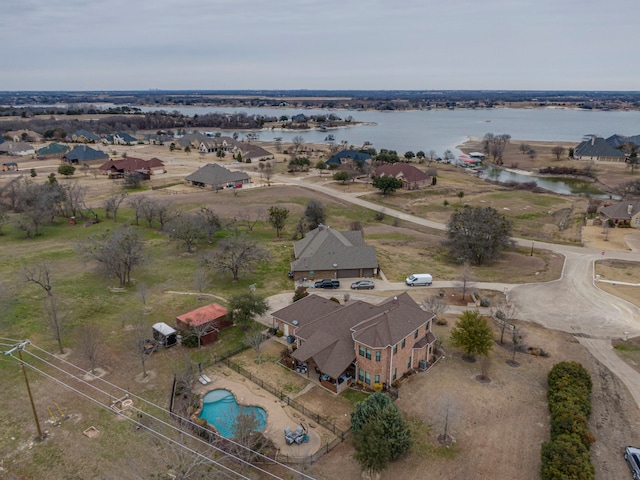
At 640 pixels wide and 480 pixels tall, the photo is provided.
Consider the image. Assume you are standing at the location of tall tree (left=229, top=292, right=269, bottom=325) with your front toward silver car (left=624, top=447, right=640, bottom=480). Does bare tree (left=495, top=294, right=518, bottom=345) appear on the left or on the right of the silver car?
left

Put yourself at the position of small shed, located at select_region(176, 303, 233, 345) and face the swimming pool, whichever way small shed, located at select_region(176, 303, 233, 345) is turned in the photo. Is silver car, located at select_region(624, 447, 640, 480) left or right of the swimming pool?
left

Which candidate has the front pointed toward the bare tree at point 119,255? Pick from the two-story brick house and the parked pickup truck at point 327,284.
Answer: the parked pickup truck

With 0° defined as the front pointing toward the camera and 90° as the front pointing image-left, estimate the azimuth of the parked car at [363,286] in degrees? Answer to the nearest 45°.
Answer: approximately 90°

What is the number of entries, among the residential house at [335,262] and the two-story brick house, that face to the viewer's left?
0

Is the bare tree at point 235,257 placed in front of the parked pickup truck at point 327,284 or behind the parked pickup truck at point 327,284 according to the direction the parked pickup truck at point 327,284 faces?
in front

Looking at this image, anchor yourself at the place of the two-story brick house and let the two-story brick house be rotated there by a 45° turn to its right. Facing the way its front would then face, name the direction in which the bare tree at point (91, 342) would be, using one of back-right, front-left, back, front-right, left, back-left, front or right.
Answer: back

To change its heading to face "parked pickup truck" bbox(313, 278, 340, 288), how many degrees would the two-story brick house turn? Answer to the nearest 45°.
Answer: approximately 45° to its left

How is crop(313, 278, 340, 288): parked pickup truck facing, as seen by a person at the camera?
facing to the left of the viewer

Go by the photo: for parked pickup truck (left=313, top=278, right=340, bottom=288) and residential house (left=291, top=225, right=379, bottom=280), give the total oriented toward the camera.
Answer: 1

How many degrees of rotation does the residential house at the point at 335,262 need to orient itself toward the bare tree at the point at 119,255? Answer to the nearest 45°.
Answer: approximately 90° to its right

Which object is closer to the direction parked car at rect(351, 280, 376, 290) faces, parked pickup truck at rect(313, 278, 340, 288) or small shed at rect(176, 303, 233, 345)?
the parked pickup truck

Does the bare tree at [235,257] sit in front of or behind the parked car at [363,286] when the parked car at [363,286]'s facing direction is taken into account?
in front

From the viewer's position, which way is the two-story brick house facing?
facing away from the viewer and to the right of the viewer
